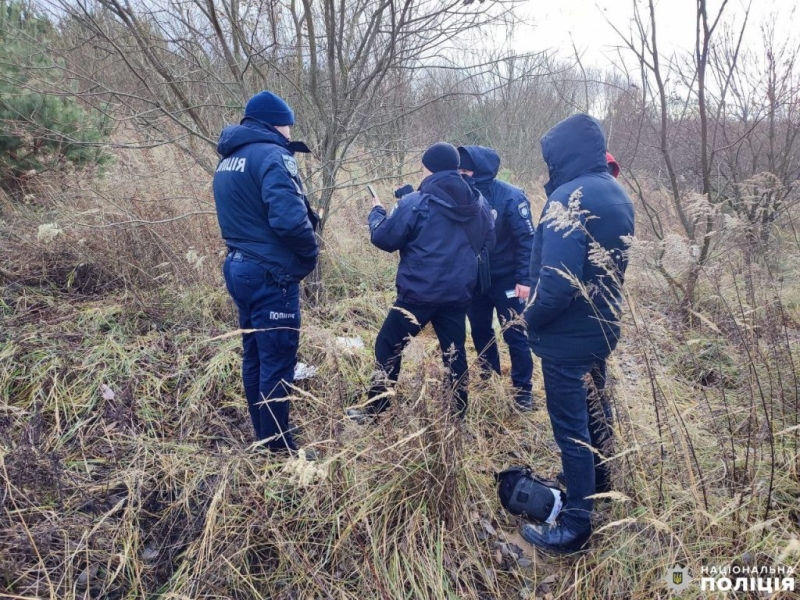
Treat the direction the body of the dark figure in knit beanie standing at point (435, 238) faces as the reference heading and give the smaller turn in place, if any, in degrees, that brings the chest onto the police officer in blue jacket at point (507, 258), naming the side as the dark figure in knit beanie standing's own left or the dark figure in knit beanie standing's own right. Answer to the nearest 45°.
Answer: approximately 90° to the dark figure in knit beanie standing's own right

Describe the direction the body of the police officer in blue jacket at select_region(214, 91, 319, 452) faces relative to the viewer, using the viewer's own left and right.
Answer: facing away from the viewer and to the right of the viewer

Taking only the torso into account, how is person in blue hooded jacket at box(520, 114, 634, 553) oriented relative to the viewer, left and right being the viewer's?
facing away from the viewer and to the left of the viewer

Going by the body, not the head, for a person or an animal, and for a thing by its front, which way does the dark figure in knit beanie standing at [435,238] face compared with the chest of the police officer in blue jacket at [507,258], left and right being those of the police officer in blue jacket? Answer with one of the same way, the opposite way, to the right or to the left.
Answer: to the right

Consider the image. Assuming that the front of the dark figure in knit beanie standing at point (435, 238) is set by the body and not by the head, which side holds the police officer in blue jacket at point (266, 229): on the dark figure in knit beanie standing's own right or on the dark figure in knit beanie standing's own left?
on the dark figure in knit beanie standing's own left

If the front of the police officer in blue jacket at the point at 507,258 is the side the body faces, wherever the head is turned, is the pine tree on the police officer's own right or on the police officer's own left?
on the police officer's own right

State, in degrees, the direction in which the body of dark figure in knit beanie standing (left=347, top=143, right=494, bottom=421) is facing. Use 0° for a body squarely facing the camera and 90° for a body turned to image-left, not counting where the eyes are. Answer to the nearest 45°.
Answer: approximately 135°

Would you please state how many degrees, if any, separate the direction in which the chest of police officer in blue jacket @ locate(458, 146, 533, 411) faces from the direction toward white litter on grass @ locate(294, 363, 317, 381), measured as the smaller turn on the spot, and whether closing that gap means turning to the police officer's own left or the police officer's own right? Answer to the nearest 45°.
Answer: approximately 45° to the police officer's own right
